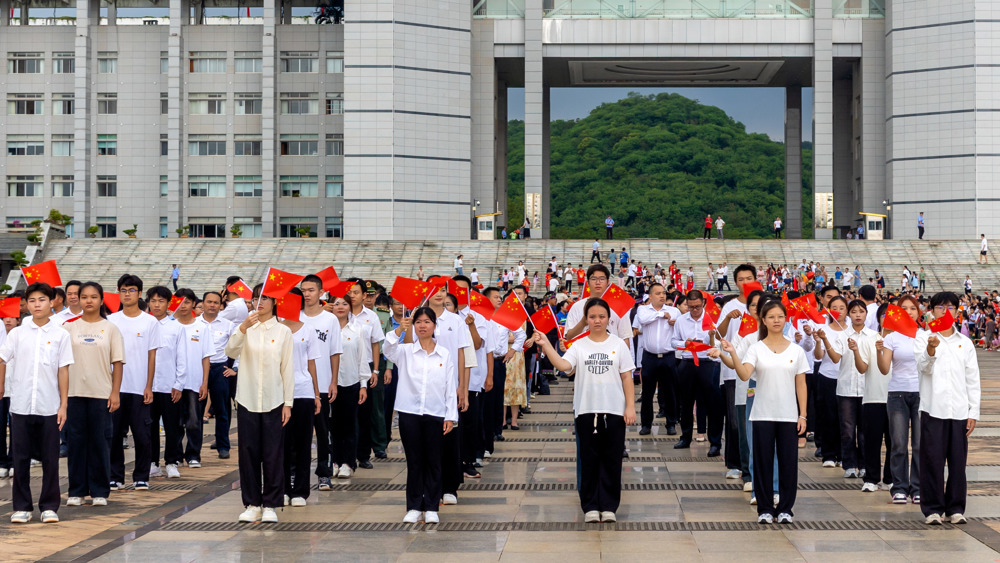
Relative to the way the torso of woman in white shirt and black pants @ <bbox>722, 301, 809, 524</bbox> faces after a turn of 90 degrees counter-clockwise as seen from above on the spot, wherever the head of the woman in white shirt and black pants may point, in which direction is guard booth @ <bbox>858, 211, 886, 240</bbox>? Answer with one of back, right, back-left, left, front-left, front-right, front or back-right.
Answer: left

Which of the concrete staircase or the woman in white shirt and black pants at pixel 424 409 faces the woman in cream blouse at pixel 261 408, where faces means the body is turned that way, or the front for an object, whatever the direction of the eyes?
the concrete staircase

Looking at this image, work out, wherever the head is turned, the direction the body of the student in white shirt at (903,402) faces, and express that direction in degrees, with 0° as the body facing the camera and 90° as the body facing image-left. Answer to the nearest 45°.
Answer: approximately 0°

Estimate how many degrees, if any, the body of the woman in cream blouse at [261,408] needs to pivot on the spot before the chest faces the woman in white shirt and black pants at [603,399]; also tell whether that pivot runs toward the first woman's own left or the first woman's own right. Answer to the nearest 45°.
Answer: approximately 90° to the first woman's own left

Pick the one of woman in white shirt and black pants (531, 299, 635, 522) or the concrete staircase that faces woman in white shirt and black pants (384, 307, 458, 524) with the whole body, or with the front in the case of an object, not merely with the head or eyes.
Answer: the concrete staircase

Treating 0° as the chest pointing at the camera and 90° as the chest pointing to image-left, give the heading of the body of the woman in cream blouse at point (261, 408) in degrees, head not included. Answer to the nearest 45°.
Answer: approximately 0°

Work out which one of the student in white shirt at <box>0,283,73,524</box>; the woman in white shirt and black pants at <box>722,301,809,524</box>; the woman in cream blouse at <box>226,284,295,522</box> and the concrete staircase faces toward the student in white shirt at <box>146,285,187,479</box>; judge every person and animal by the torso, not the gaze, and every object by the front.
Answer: the concrete staircase
